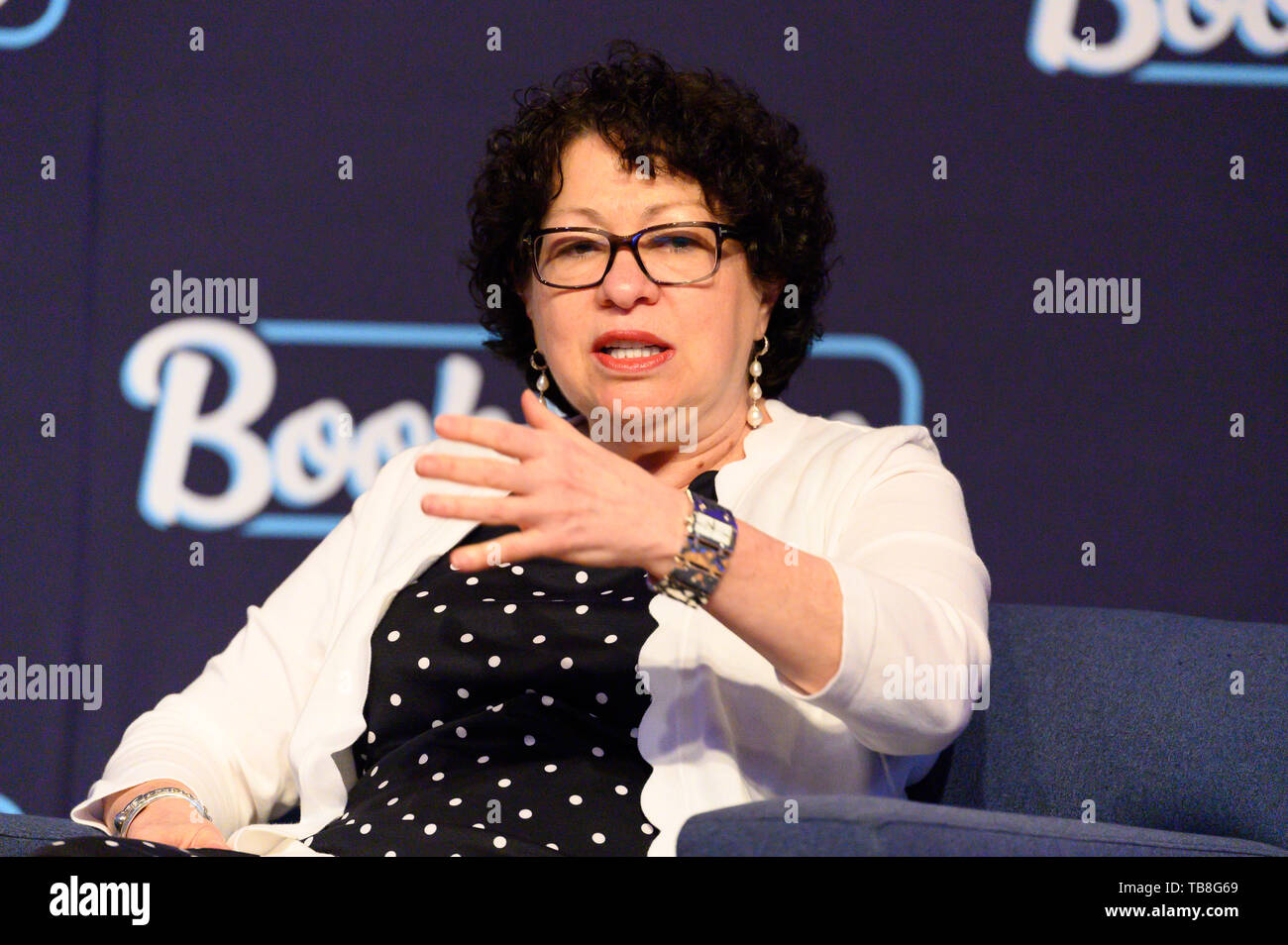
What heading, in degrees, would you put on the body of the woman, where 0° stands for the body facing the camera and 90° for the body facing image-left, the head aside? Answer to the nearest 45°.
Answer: approximately 45°

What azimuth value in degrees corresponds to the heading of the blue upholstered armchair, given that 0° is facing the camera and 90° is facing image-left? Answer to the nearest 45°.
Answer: approximately 45°
